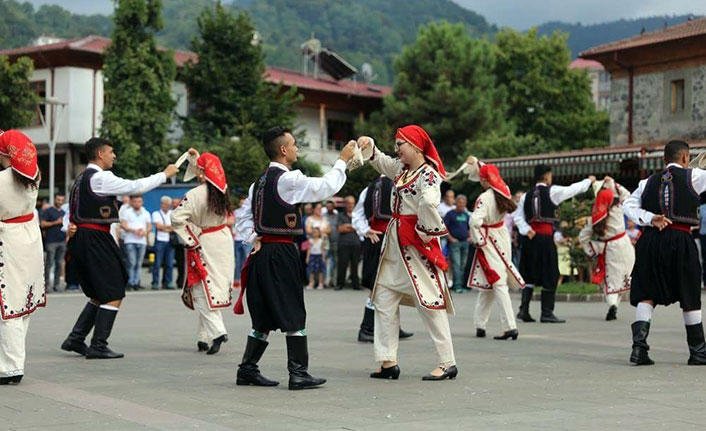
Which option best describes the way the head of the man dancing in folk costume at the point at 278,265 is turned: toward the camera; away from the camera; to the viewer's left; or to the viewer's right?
to the viewer's right

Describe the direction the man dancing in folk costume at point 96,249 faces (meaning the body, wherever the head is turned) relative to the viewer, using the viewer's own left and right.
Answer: facing to the right of the viewer

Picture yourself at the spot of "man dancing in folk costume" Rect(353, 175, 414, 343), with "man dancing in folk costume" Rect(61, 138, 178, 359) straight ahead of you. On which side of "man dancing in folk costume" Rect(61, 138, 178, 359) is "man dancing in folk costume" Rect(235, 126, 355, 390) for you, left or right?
left

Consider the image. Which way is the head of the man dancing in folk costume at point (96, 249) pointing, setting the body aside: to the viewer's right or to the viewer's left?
to the viewer's right

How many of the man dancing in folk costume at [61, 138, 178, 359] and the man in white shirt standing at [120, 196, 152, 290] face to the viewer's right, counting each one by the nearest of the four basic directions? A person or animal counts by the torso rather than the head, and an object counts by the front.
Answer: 1

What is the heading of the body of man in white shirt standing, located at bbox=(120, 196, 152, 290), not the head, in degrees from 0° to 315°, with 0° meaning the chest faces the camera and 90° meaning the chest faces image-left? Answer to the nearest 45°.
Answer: approximately 0°

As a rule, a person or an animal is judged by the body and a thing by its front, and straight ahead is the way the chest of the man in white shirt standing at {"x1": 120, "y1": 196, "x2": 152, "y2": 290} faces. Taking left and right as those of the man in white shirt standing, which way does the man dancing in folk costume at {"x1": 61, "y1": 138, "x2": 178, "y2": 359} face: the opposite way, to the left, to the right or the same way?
to the left

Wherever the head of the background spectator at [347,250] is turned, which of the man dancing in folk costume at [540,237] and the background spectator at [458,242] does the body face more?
the man dancing in folk costume

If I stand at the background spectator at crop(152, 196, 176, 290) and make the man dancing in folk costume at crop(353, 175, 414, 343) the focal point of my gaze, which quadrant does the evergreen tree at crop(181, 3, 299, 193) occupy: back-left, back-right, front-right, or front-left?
back-left

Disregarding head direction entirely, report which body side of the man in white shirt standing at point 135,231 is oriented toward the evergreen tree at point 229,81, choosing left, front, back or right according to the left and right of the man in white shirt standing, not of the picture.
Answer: back
